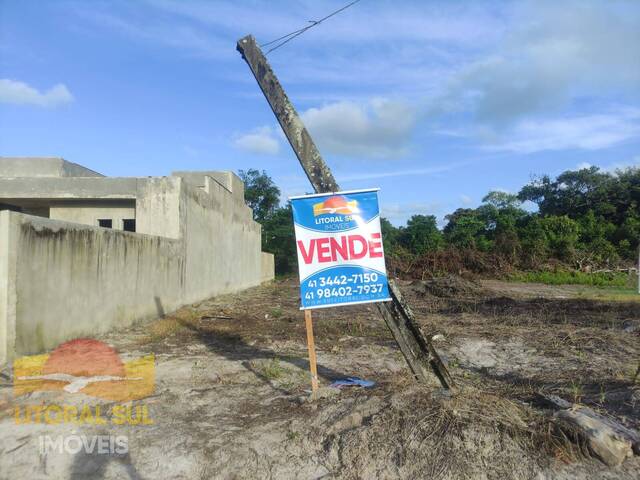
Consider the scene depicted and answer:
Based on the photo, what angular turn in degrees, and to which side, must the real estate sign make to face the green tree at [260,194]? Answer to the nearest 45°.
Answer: approximately 180°

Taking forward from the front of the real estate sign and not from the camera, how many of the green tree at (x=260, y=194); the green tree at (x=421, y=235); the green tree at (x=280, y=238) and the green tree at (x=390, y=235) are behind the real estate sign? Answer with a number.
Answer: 4

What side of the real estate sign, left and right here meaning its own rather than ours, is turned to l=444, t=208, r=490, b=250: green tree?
back

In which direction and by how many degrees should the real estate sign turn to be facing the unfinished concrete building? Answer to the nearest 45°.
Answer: approximately 135° to its right

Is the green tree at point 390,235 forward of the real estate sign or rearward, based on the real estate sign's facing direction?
rearward

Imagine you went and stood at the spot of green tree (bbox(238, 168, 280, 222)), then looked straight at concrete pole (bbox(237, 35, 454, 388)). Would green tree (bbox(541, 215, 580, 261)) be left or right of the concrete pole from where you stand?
left

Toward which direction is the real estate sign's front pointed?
toward the camera

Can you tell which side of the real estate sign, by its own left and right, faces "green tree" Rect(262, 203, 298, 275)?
back

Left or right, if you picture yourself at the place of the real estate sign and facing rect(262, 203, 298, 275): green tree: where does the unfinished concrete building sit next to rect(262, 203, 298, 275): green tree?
left

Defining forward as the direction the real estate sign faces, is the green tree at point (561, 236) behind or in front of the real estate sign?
behind

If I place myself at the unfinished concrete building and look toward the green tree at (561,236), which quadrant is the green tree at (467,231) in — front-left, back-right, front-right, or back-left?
front-left

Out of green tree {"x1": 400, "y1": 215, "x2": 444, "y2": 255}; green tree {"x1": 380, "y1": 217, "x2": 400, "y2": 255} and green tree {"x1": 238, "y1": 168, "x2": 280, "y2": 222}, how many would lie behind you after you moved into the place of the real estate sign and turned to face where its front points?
3

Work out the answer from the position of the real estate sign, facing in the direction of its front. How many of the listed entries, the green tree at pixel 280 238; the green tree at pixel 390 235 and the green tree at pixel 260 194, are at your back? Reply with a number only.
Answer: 3

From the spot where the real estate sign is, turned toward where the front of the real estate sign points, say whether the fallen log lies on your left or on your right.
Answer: on your left
